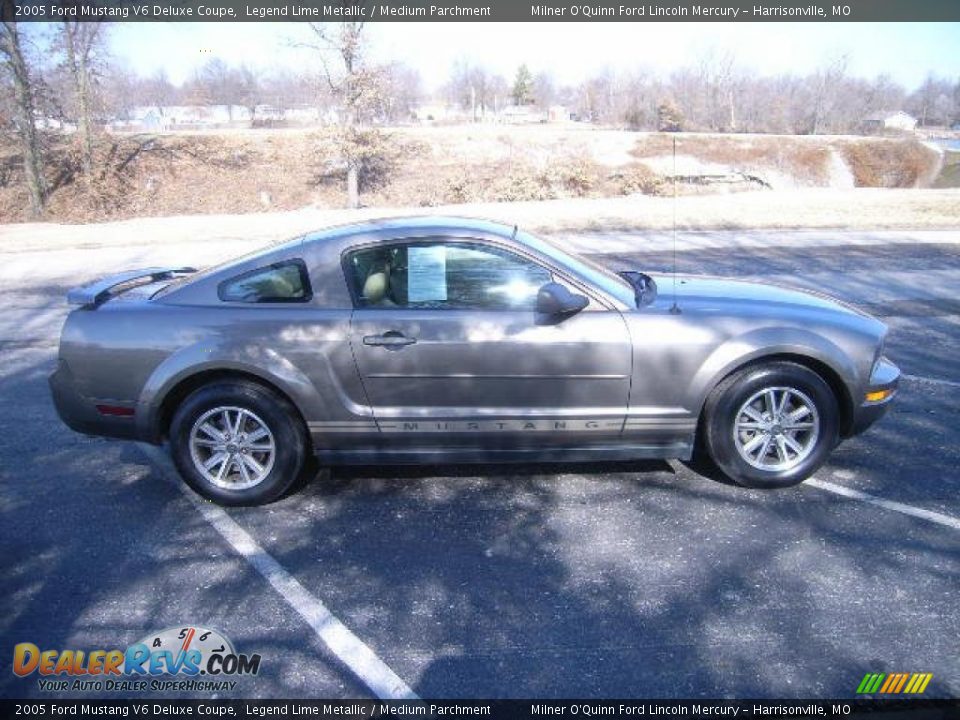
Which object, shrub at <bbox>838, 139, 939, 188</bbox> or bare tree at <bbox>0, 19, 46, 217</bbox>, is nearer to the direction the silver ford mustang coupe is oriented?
the shrub

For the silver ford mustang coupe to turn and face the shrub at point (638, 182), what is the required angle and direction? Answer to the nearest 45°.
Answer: approximately 90° to its left

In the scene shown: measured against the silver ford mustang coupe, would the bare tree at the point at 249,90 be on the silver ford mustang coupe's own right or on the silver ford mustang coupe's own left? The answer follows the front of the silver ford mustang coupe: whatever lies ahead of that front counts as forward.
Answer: on the silver ford mustang coupe's own left

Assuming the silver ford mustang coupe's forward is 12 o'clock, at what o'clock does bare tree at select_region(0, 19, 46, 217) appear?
The bare tree is roughly at 8 o'clock from the silver ford mustang coupe.

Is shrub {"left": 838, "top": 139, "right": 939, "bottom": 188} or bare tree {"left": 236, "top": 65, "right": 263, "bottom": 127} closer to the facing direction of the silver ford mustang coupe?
the shrub

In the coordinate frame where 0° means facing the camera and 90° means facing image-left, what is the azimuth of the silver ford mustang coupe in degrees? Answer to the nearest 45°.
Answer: approximately 270°

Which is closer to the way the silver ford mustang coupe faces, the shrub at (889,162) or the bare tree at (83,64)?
the shrub

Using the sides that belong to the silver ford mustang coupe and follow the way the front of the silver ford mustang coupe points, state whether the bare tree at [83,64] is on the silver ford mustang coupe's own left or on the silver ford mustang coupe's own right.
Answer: on the silver ford mustang coupe's own left

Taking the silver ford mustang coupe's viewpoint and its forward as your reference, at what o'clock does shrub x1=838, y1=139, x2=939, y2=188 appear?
The shrub is roughly at 10 o'clock from the silver ford mustang coupe.
